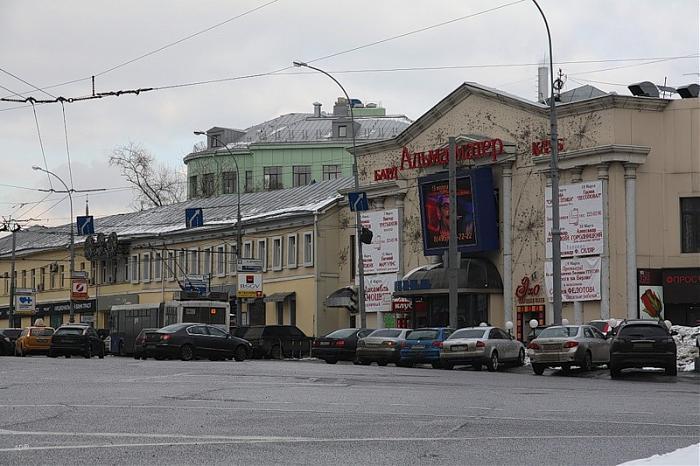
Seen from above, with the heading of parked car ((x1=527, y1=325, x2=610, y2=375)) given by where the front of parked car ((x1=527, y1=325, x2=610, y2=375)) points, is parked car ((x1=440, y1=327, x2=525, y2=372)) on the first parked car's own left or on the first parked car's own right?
on the first parked car's own left

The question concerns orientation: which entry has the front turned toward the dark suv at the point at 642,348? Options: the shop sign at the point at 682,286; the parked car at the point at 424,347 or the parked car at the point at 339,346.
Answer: the shop sign

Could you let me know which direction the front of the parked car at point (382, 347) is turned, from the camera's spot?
facing away from the viewer and to the right of the viewer

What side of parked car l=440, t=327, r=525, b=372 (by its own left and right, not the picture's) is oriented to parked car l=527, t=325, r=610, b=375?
right

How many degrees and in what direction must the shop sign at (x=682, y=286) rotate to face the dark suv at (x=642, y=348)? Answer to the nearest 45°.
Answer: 0° — it already faces it

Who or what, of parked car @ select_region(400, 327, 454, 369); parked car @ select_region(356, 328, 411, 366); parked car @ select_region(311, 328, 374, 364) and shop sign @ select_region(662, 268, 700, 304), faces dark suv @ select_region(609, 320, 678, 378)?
the shop sign

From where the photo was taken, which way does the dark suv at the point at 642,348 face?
away from the camera
